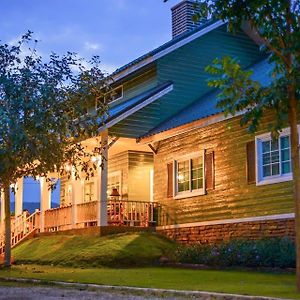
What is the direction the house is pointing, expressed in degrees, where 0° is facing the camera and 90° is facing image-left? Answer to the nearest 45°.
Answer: approximately 45°

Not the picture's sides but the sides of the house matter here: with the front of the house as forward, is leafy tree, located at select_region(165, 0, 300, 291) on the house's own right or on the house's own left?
on the house's own left

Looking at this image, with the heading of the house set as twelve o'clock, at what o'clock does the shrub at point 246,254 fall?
The shrub is roughly at 10 o'clock from the house.

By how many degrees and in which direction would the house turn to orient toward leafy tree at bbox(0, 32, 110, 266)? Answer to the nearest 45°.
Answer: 0° — it already faces it
